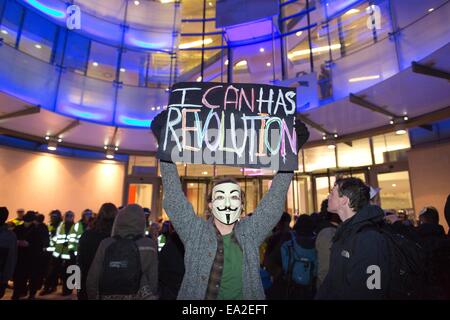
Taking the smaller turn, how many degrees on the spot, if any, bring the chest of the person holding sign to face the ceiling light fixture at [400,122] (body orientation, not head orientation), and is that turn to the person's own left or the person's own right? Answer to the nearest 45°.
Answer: approximately 135° to the person's own left

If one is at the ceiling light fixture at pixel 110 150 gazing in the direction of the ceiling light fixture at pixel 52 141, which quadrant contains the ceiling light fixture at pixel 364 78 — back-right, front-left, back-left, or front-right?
back-left

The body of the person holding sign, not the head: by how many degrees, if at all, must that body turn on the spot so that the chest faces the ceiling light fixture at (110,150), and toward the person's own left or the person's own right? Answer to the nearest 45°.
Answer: approximately 135° to the person's own right

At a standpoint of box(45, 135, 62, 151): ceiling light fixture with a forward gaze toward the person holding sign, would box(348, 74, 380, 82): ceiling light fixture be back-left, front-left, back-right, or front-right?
front-left

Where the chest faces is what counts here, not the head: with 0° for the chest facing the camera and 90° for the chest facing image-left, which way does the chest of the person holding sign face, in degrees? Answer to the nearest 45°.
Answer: approximately 0°

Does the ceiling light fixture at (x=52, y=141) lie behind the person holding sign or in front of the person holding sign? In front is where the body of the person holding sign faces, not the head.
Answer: behind

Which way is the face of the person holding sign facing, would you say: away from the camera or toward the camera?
toward the camera

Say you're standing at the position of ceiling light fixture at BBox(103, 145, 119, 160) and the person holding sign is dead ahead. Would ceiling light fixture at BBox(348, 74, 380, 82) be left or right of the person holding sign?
left

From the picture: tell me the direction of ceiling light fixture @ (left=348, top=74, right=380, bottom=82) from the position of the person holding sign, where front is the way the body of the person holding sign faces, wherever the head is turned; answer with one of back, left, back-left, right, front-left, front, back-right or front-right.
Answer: back-left
